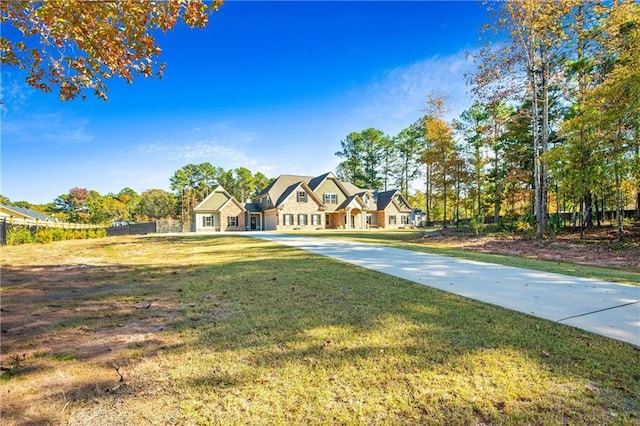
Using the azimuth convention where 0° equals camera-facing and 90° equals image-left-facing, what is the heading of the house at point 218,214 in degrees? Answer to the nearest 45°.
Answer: approximately 0°

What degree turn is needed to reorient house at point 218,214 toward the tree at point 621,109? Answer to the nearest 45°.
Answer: approximately 45° to its left

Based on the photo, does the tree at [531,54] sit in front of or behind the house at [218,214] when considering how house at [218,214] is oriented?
in front

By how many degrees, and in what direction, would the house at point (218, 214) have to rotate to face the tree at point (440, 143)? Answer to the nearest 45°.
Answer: approximately 45° to its left

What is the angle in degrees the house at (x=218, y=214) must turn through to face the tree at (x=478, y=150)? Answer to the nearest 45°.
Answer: approximately 45° to its left

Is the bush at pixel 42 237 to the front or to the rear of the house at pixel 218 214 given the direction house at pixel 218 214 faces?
to the front
